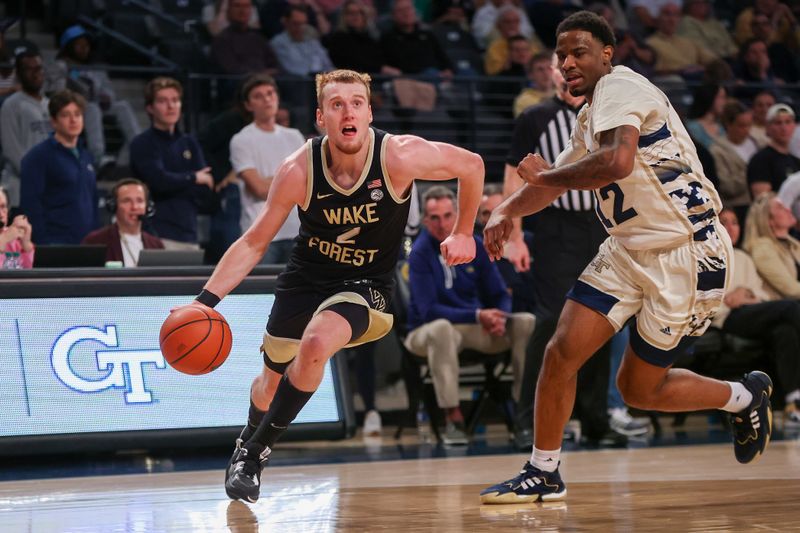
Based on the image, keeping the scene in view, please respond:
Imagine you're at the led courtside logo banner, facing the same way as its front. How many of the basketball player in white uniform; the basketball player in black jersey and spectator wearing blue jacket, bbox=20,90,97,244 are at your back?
1

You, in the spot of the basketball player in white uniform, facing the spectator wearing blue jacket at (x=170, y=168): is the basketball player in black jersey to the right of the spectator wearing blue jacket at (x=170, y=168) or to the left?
left

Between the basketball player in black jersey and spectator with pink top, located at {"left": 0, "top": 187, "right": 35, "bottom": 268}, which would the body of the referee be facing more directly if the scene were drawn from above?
the basketball player in black jersey

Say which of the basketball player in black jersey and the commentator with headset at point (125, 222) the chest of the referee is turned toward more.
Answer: the basketball player in black jersey

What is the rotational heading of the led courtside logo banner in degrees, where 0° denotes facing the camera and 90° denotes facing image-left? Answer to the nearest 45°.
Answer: approximately 0°
